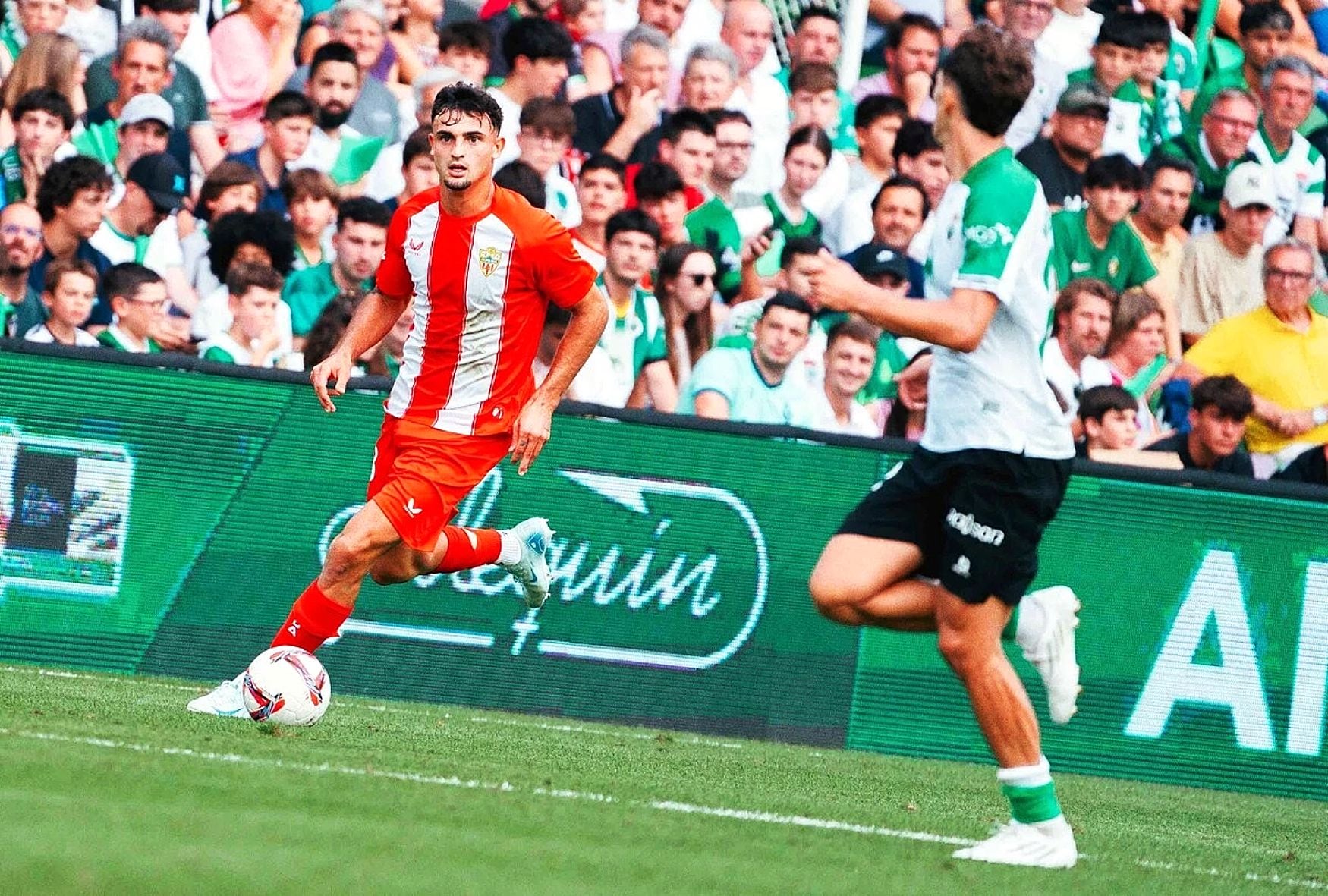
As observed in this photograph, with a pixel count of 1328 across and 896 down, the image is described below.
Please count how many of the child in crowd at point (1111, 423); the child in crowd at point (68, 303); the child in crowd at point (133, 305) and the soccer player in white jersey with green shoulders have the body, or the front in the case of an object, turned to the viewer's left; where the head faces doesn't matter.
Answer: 1

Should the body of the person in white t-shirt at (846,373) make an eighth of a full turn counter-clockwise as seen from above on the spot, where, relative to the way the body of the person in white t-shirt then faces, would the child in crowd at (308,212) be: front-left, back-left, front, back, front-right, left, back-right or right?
back-right

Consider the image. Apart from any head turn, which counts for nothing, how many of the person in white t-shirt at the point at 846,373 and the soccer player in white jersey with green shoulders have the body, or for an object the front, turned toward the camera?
1

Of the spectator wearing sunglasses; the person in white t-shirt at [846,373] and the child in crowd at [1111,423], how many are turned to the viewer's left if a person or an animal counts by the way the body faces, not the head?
0

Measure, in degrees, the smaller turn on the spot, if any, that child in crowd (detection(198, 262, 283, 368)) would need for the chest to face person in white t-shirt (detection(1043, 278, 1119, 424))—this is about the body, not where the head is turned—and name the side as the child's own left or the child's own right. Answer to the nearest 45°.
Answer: approximately 45° to the child's own left

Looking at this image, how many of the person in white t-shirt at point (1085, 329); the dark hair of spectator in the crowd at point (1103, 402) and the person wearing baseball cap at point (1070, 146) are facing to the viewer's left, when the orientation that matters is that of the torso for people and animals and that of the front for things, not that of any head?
0

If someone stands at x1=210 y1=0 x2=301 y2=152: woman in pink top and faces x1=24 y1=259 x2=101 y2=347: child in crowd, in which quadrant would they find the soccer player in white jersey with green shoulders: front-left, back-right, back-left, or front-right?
front-left

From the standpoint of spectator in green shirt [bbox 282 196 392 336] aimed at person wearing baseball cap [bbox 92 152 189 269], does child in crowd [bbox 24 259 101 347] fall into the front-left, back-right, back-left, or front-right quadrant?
front-left

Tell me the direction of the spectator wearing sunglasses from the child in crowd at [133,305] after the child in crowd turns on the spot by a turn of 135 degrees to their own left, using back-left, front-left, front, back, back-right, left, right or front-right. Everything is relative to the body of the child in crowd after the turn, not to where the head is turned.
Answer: right

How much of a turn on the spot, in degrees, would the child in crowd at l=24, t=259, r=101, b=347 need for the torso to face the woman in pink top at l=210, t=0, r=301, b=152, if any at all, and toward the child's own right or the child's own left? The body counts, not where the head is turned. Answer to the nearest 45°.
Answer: approximately 90° to the child's own left

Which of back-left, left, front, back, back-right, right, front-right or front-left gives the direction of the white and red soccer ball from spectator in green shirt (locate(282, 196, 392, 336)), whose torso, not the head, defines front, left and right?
front-right

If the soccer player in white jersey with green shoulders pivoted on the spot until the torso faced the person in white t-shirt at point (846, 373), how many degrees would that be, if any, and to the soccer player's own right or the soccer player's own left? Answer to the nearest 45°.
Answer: approximately 90° to the soccer player's own right

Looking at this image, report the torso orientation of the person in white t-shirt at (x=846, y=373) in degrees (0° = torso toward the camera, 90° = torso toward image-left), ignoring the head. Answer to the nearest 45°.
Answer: approximately 0°

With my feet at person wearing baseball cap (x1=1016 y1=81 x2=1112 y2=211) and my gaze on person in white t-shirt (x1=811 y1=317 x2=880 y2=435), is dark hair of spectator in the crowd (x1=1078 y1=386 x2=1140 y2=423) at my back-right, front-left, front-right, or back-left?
front-left
